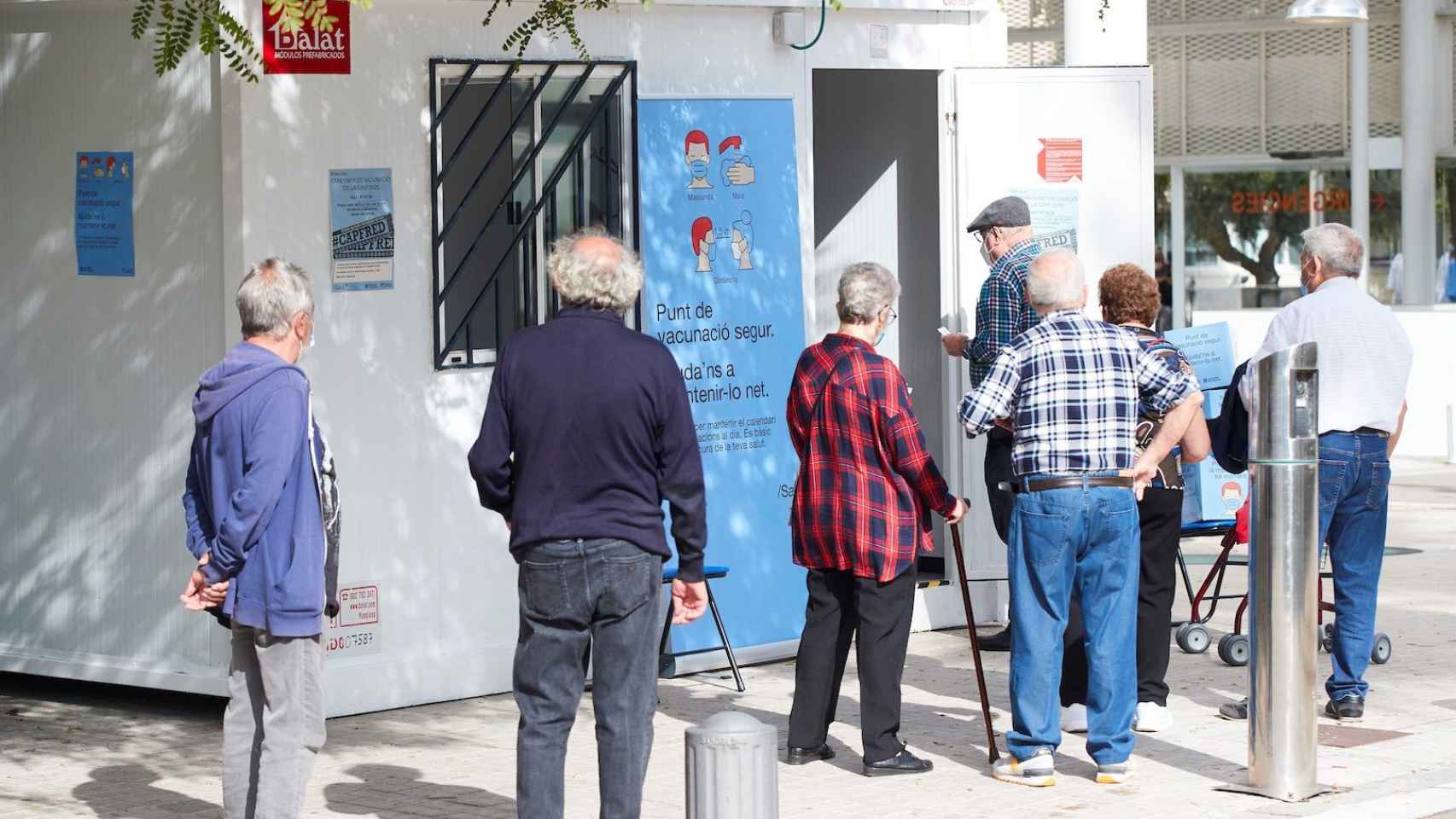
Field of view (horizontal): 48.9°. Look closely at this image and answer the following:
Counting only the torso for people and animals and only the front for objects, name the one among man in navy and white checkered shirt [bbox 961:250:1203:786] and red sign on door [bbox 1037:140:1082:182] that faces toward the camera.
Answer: the red sign on door

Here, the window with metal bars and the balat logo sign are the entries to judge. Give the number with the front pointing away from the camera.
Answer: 0

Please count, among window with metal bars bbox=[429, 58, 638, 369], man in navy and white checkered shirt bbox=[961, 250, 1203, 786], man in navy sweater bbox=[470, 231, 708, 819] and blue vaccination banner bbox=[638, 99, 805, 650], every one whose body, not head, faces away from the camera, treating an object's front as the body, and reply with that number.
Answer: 2

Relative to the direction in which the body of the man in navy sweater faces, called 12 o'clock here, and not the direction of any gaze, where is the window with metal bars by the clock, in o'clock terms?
The window with metal bars is roughly at 12 o'clock from the man in navy sweater.

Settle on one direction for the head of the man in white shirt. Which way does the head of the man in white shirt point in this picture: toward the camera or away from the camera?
away from the camera

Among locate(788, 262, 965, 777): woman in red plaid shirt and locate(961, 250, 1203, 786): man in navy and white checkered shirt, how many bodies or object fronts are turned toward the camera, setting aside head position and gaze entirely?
0

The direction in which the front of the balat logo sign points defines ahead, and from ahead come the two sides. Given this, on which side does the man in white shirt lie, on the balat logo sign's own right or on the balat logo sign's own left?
on the balat logo sign's own left

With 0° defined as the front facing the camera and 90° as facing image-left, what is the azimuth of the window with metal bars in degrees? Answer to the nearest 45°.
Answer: approximately 0°

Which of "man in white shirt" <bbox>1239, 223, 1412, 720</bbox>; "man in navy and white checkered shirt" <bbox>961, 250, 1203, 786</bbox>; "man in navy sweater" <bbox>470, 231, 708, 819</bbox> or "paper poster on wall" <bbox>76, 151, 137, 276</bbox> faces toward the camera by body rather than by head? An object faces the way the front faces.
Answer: the paper poster on wall

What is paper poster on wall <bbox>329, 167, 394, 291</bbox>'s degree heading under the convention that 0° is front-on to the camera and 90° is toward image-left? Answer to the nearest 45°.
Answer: approximately 0°

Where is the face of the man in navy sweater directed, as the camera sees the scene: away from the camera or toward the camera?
away from the camera

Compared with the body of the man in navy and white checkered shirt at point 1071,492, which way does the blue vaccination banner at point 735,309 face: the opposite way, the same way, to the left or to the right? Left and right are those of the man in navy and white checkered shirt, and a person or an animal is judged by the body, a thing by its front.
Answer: the opposite way

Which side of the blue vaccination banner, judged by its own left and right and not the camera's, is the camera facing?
front

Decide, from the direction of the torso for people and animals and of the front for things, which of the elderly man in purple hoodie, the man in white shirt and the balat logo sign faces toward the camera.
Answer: the balat logo sign

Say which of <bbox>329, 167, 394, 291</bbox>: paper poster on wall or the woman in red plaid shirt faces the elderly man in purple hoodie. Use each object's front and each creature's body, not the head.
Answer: the paper poster on wall

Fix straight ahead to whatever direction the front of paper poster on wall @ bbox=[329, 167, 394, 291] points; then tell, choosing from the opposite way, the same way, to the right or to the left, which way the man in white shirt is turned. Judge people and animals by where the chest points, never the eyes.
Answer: the opposite way

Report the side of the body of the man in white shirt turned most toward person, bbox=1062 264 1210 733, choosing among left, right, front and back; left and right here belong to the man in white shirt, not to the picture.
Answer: left

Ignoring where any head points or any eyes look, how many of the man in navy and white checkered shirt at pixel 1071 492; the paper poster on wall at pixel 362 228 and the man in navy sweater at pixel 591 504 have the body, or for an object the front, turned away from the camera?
2

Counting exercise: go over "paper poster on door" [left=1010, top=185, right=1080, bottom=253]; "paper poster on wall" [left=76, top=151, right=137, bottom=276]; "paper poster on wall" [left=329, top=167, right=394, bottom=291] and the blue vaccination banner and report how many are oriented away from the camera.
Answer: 0
